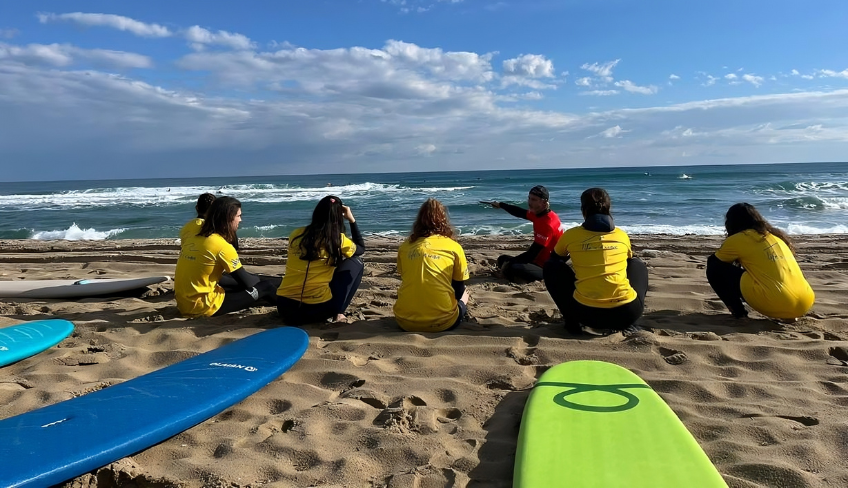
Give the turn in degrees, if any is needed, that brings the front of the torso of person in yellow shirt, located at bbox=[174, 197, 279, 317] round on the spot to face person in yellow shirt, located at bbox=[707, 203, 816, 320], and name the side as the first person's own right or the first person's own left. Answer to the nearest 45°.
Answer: approximately 90° to the first person's own right

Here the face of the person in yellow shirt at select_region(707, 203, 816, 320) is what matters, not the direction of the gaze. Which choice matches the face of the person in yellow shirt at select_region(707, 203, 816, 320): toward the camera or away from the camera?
away from the camera

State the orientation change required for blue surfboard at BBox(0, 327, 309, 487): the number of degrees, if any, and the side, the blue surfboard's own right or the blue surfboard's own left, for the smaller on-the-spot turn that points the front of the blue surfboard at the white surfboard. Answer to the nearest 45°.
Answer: approximately 45° to the blue surfboard's own left

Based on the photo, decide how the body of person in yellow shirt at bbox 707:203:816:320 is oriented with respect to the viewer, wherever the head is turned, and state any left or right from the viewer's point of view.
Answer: facing away from the viewer and to the left of the viewer

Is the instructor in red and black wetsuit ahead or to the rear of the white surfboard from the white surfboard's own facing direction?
ahead

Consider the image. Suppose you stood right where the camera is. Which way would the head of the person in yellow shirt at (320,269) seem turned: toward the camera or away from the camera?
away from the camera

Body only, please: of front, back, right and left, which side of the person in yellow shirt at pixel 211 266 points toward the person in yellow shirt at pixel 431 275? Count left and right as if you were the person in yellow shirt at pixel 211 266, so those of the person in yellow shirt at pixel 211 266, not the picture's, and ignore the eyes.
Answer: right

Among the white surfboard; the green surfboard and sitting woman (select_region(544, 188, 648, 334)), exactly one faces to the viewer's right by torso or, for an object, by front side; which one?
the white surfboard

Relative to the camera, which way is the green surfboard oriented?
away from the camera

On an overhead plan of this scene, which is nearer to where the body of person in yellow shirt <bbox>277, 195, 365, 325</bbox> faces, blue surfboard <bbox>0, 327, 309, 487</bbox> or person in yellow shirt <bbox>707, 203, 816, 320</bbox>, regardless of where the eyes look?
the person in yellow shirt <bbox>707, 203, 816, 320</bbox>

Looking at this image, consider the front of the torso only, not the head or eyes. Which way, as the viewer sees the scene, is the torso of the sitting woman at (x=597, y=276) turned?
away from the camera

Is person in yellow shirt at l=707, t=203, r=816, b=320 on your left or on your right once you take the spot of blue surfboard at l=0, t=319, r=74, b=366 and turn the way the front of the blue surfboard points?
on your right

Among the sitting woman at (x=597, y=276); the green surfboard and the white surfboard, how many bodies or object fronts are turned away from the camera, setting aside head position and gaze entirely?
2

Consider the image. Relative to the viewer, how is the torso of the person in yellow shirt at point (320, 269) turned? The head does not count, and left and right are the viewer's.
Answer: facing away from the viewer and to the right of the viewer

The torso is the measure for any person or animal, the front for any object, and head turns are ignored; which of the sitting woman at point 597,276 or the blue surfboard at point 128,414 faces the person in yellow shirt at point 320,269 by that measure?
the blue surfboard
